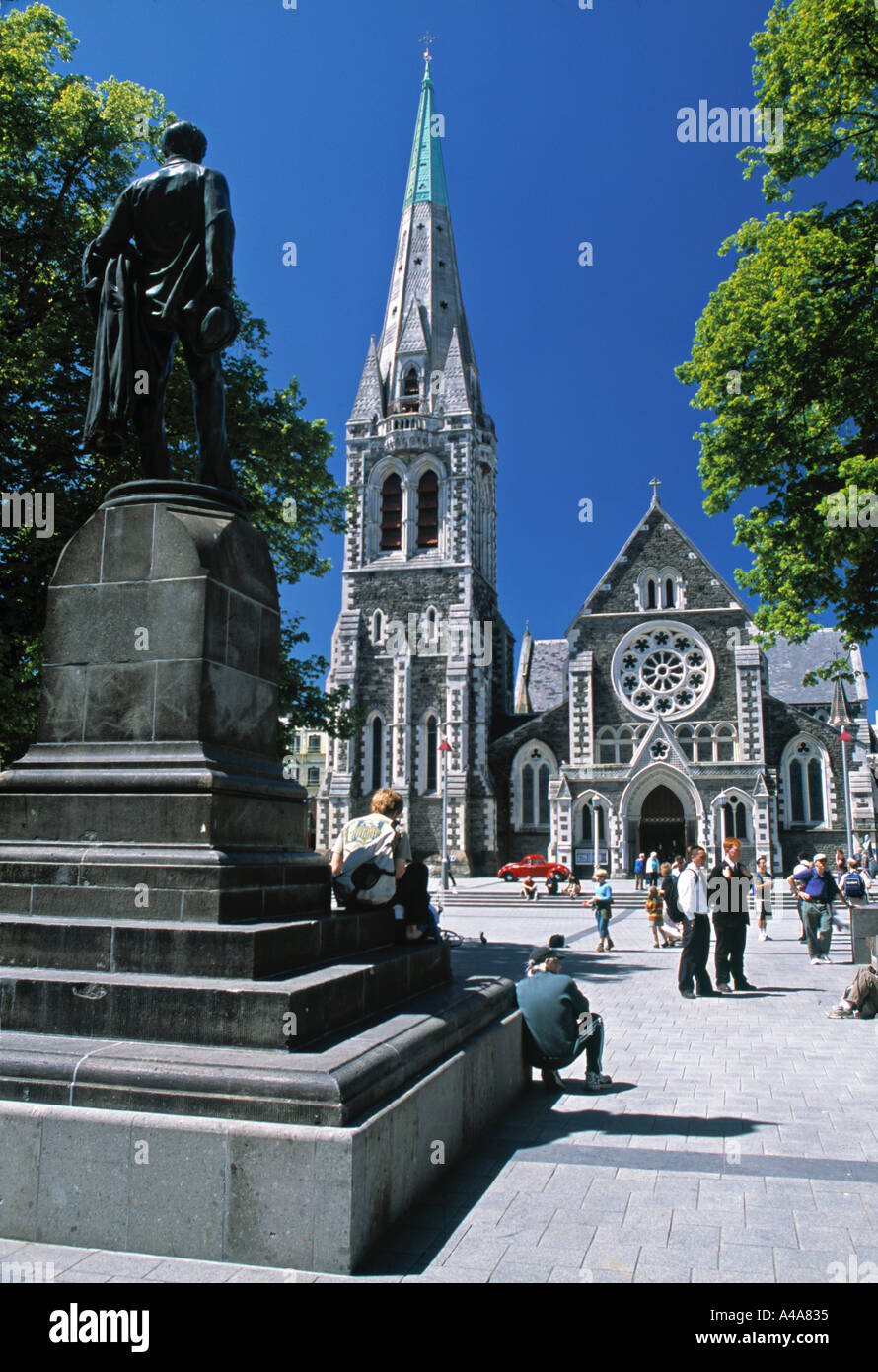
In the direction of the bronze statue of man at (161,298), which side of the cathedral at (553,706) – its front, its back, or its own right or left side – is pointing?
front

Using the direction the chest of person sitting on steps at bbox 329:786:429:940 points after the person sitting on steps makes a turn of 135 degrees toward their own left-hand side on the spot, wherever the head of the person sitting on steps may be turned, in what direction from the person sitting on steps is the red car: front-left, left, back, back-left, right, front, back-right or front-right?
right

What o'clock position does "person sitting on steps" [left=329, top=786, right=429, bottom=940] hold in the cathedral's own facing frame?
The person sitting on steps is roughly at 12 o'clock from the cathedral.

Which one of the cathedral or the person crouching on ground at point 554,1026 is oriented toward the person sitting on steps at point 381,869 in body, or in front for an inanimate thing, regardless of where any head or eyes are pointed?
the cathedral

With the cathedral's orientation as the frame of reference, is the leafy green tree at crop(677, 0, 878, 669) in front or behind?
in front

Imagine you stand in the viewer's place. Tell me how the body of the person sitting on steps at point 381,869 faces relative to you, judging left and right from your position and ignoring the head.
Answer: facing away from the viewer and to the right of the viewer

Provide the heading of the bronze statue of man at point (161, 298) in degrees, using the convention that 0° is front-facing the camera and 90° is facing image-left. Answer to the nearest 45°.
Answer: approximately 180°

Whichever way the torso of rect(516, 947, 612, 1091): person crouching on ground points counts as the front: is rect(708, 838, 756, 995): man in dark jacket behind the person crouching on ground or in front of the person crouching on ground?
in front

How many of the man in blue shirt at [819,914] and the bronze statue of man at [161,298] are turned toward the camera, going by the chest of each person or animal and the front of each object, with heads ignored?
1

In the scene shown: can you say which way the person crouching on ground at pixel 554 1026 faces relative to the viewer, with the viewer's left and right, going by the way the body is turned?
facing away from the viewer and to the right of the viewer

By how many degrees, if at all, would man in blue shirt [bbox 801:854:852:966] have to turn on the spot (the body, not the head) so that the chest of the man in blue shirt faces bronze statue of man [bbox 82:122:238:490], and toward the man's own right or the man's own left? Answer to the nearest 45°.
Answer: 0° — they already face it
